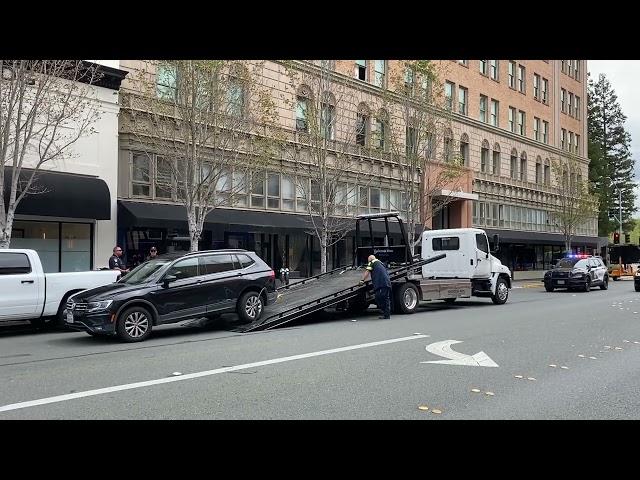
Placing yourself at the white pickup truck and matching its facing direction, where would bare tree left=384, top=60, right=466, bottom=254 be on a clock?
The bare tree is roughly at 5 o'clock from the white pickup truck.

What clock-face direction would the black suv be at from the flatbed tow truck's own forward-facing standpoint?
The black suv is roughly at 6 o'clock from the flatbed tow truck.

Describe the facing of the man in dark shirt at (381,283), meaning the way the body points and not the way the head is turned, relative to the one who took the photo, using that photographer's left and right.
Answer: facing away from the viewer and to the left of the viewer

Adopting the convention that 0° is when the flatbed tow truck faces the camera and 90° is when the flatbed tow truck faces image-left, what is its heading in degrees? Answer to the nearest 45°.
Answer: approximately 225°

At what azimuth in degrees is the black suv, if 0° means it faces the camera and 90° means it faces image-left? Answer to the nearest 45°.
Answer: approximately 45°

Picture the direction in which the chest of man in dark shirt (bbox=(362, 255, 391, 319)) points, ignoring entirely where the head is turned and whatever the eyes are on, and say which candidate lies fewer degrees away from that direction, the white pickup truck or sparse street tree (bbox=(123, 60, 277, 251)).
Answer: the sparse street tree

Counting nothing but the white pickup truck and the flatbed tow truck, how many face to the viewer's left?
1

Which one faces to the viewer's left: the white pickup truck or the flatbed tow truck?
the white pickup truck

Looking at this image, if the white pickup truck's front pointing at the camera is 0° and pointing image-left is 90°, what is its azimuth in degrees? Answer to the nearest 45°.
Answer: approximately 90°

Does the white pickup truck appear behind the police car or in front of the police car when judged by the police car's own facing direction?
in front

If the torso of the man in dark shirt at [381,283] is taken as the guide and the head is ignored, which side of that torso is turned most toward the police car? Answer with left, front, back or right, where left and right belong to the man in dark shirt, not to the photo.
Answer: right

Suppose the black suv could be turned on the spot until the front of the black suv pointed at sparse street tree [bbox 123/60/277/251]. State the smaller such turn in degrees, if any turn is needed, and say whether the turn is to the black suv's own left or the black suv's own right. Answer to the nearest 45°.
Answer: approximately 135° to the black suv's own right

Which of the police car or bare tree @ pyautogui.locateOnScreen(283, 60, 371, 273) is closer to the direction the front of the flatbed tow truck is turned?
the police car

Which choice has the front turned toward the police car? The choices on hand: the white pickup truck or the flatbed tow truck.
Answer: the flatbed tow truck

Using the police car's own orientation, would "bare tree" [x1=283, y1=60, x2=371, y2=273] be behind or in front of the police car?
in front

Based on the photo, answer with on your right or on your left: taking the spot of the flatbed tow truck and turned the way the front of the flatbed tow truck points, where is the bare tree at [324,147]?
on your left
